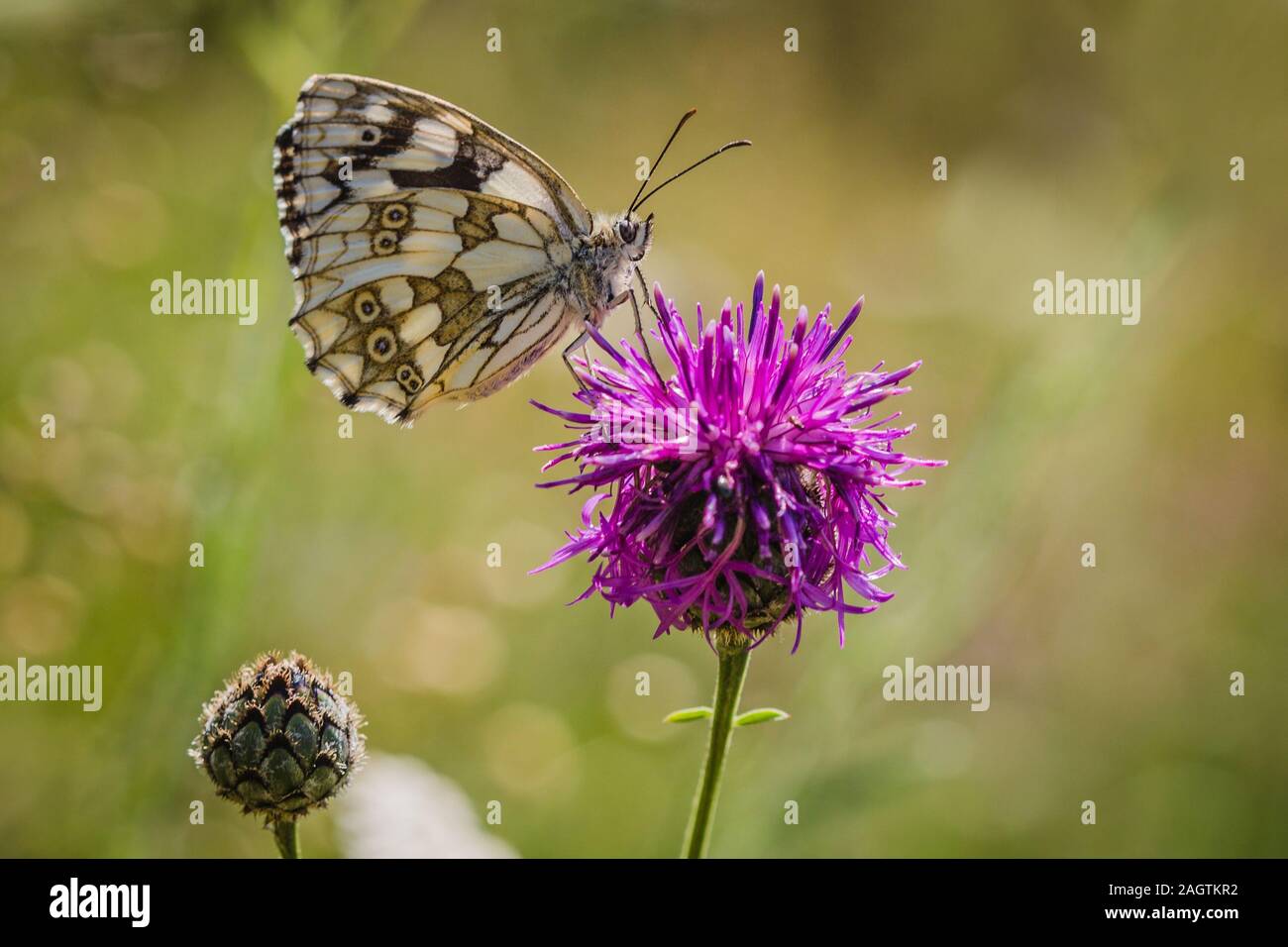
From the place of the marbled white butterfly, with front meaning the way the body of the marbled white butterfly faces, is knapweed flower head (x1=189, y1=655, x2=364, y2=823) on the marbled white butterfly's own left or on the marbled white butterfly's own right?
on the marbled white butterfly's own right

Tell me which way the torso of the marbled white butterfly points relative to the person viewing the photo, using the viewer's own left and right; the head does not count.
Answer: facing to the right of the viewer
